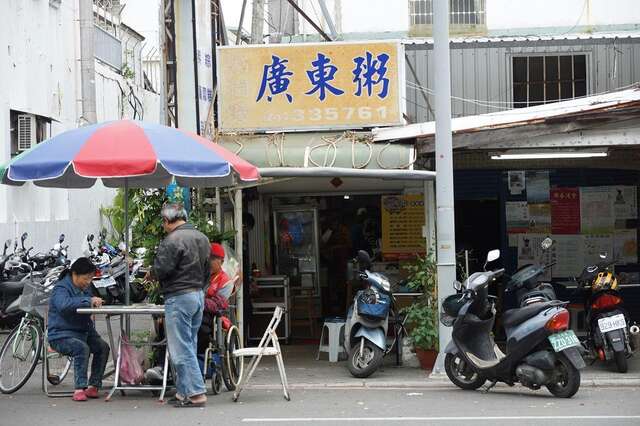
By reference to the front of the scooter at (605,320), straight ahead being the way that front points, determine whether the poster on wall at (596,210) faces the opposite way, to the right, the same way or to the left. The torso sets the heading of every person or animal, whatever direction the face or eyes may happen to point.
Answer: the opposite way

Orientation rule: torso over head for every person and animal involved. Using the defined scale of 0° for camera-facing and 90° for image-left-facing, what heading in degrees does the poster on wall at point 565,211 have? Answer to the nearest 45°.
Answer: approximately 0°

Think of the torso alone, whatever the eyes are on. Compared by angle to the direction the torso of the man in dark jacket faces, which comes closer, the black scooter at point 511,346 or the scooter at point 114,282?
the scooter

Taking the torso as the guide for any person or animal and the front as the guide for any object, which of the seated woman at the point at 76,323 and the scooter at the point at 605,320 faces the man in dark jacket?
the seated woman

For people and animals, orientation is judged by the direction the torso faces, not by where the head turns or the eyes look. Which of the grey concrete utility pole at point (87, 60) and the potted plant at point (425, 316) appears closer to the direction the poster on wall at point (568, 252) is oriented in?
the potted plant

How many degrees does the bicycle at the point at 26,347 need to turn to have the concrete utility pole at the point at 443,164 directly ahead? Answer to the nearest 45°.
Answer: approximately 135° to its left

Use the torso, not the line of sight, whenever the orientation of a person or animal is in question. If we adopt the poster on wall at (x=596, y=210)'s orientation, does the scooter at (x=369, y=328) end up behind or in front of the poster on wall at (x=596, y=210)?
in front

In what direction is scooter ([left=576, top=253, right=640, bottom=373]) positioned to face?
away from the camera

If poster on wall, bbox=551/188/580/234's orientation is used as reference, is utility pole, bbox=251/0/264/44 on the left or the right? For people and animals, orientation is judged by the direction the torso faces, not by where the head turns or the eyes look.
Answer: on its right

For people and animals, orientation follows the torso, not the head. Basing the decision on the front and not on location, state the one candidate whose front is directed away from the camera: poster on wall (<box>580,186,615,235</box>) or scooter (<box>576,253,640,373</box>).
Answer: the scooter

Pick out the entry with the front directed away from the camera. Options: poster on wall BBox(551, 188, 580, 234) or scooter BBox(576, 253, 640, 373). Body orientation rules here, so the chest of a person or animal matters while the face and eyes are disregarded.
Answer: the scooter
